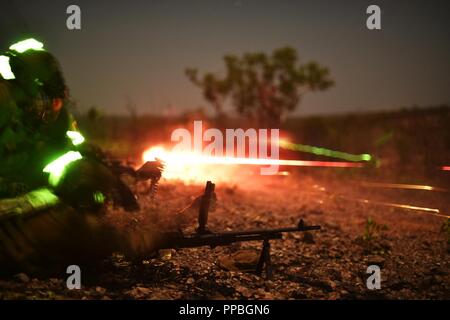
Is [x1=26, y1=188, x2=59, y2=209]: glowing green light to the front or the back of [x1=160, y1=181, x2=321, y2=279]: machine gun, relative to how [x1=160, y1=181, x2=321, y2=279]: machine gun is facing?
to the back

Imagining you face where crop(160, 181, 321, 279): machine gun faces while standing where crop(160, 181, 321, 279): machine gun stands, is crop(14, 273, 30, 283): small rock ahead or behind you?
behind

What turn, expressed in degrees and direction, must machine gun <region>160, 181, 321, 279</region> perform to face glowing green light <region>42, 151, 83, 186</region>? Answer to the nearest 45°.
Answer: approximately 180°

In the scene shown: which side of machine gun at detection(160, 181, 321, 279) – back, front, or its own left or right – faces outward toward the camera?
right
